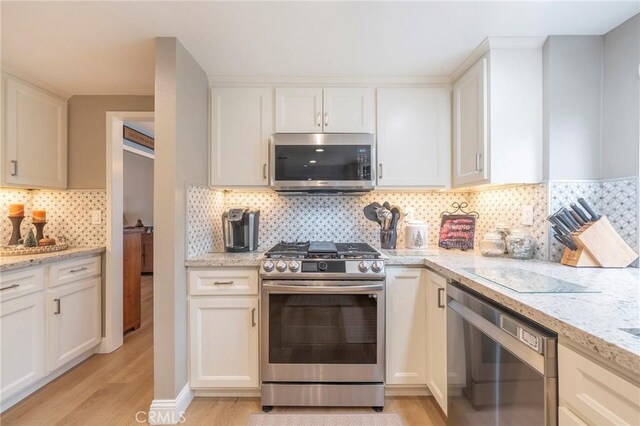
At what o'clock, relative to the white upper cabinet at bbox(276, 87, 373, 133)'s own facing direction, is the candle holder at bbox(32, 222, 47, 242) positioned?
The candle holder is roughly at 3 o'clock from the white upper cabinet.

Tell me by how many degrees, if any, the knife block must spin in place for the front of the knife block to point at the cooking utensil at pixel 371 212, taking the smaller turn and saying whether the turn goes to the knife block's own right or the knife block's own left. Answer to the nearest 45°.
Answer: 0° — it already faces it

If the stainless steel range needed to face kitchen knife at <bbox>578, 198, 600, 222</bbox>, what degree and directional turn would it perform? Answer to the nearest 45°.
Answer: approximately 90° to its left

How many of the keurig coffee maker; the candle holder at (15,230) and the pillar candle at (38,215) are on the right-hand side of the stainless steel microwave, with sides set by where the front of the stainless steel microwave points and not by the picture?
3

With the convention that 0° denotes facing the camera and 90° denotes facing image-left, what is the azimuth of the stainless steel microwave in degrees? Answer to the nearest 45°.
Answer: approximately 0°

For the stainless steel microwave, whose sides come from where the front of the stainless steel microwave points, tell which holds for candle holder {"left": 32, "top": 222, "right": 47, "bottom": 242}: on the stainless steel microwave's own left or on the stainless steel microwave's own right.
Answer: on the stainless steel microwave's own right

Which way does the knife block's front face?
to the viewer's left

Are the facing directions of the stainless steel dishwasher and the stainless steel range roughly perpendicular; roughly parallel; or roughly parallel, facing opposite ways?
roughly perpendicular
